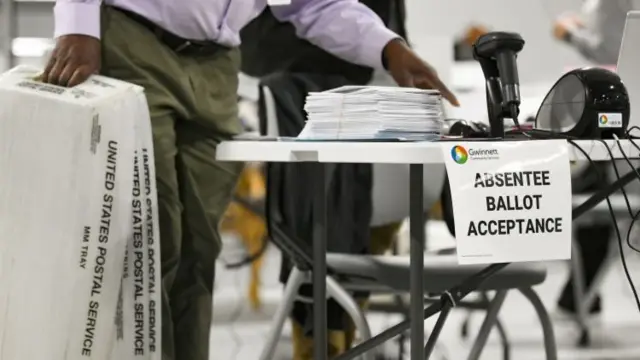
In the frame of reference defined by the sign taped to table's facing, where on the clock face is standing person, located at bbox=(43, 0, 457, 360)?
The standing person is roughly at 4 o'clock from the sign taped to table.
